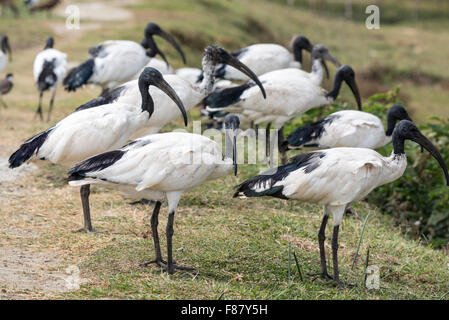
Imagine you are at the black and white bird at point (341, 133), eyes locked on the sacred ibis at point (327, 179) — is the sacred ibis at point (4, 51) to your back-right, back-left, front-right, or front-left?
back-right

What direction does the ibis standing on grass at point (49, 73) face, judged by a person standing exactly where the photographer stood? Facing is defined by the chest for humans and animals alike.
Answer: facing away from the viewer

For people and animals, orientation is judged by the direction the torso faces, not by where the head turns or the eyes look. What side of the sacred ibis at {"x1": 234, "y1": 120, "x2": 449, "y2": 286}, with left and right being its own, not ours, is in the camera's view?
right

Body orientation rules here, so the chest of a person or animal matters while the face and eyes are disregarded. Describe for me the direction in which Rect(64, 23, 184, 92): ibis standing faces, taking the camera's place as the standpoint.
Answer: facing to the right of the viewer

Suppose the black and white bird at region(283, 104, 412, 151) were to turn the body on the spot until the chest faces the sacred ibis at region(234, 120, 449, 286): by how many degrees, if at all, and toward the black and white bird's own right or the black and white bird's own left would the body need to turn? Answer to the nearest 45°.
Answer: approximately 90° to the black and white bird's own right

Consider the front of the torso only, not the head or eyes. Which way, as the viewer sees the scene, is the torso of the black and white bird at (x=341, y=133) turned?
to the viewer's right

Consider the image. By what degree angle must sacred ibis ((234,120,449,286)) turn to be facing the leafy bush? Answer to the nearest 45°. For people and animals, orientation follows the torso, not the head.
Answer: approximately 90° to its left

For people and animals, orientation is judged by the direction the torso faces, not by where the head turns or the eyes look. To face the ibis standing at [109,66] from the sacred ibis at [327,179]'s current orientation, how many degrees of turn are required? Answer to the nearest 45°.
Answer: approximately 135° to its left

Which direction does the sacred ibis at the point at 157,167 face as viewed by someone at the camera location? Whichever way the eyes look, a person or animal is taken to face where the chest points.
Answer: facing to the right of the viewer

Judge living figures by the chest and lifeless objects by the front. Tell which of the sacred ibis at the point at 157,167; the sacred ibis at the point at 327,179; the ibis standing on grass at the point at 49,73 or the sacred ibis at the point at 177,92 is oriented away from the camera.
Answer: the ibis standing on grass

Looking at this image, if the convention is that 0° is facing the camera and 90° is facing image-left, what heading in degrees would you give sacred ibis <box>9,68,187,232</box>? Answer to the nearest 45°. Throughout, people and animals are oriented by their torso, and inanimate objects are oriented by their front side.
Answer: approximately 270°

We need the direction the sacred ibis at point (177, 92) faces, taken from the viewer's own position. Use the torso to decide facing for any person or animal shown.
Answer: facing to the right of the viewer

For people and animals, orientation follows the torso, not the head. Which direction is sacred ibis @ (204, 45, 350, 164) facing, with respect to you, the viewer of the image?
facing to the right of the viewer
